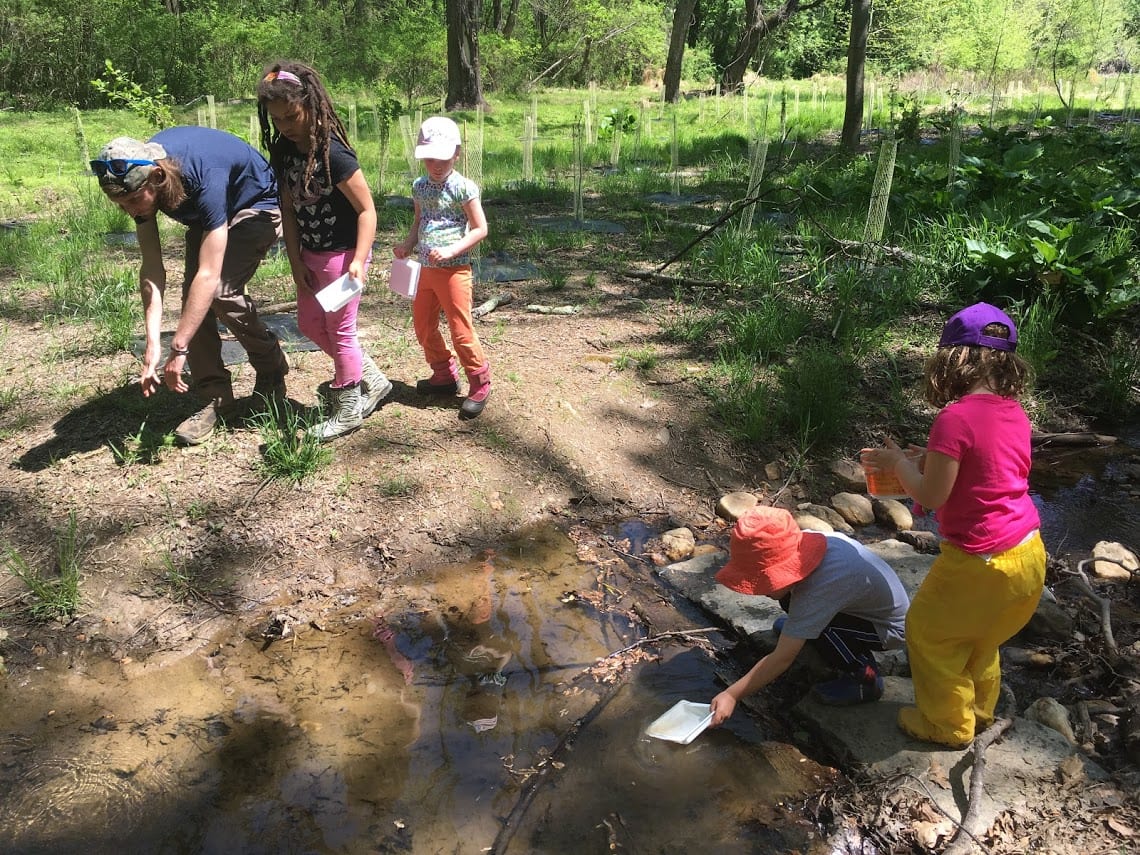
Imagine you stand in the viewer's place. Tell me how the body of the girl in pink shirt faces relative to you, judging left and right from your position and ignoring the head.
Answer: facing away from the viewer and to the left of the viewer

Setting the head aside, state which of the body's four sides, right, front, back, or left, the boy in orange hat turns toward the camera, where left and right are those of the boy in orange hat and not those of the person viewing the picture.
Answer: left

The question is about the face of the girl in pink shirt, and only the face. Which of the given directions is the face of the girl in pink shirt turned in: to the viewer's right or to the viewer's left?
to the viewer's left

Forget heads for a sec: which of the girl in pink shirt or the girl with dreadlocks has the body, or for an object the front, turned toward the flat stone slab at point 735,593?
the girl in pink shirt

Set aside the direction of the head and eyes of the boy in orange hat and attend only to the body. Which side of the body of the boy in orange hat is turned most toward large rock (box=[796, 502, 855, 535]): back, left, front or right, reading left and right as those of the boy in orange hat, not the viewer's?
right

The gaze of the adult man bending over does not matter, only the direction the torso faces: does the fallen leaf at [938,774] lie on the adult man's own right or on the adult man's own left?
on the adult man's own left

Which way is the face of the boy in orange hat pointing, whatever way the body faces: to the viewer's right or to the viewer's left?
to the viewer's left

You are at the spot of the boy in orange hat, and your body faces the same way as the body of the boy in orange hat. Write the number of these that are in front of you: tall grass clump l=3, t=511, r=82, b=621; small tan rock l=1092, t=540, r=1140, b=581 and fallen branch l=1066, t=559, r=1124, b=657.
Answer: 1

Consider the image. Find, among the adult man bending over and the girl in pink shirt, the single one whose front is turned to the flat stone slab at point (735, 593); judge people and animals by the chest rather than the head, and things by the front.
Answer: the girl in pink shirt

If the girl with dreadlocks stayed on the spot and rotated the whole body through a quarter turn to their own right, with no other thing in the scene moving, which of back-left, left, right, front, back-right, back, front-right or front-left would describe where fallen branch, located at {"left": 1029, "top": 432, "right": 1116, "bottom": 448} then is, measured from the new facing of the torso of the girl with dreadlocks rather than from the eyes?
back-right

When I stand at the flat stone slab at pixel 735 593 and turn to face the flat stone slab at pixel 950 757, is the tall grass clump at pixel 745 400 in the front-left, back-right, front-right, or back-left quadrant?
back-left
